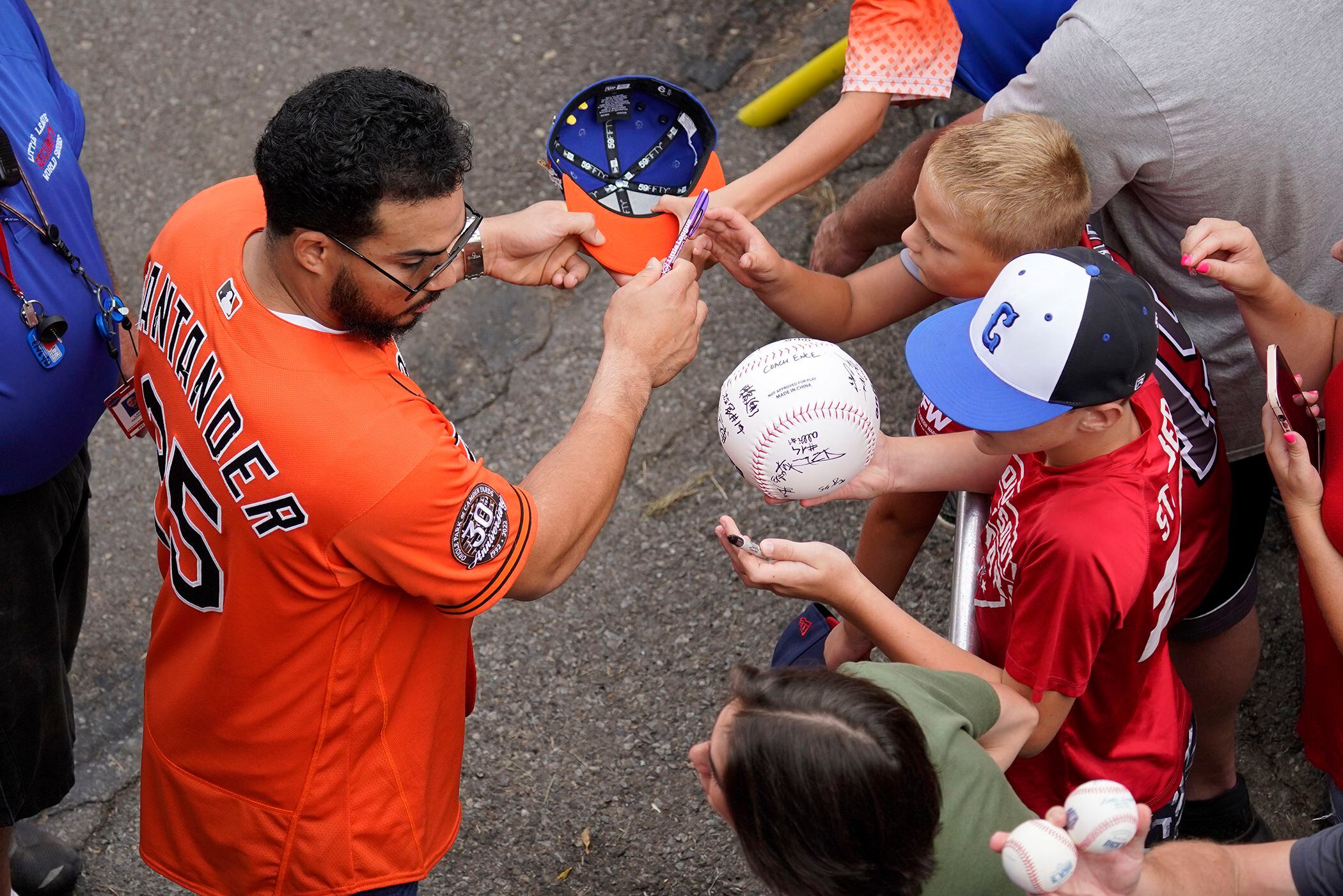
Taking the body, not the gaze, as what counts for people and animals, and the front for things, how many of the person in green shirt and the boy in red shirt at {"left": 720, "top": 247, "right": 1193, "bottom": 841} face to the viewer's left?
2

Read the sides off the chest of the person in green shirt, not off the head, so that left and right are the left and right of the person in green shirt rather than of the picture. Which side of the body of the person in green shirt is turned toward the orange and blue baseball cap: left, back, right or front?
right

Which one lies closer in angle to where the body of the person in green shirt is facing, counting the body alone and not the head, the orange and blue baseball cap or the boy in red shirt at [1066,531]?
the orange and blue baseball cap

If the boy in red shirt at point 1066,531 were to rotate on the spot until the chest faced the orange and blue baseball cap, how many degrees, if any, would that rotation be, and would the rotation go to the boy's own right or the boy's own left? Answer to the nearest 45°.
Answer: approximately 45° to the boy's own right

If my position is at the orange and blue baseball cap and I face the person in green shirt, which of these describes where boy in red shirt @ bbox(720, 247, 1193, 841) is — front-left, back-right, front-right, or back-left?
front-left

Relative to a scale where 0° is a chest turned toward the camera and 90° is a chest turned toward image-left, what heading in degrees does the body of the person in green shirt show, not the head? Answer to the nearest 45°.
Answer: approximately 90°

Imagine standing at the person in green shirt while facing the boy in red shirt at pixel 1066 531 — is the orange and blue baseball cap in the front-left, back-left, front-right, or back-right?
front-left

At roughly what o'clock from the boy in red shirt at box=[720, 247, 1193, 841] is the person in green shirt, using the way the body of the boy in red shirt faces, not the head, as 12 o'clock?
The person in green shirt is roughly at 10 o'clock from the boy in red shirt.

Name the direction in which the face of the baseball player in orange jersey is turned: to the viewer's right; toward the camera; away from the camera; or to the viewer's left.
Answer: to the viewer's right

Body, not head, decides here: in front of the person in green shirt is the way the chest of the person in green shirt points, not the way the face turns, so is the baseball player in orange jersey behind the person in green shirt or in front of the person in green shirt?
in front

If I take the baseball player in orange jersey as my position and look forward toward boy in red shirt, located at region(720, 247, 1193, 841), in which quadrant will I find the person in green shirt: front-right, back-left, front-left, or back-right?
front-right

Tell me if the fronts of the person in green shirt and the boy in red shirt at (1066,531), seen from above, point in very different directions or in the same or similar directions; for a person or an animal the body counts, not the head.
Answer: same or similar directions

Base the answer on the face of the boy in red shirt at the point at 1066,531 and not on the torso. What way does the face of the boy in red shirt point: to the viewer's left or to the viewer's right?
to the viewer's left

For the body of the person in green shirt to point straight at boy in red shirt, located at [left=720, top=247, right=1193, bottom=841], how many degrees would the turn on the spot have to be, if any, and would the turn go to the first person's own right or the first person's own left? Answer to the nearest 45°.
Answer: approximately 135° to the first person's own right

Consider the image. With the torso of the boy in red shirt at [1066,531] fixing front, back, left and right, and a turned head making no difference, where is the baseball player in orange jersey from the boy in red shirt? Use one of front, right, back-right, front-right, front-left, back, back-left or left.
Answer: front

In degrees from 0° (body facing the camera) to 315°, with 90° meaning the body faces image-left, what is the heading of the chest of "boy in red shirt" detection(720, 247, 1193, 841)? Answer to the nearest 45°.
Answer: approximately 90°
